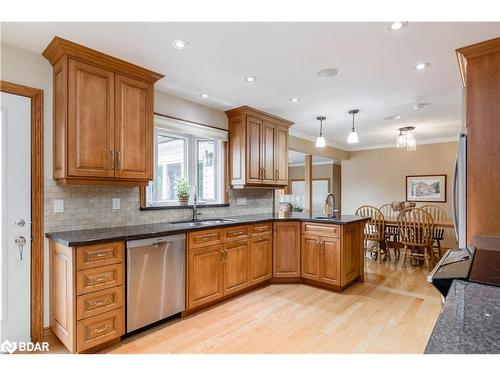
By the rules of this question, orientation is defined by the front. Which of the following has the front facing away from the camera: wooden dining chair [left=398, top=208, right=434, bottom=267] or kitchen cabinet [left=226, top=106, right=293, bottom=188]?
the wooden dining chair

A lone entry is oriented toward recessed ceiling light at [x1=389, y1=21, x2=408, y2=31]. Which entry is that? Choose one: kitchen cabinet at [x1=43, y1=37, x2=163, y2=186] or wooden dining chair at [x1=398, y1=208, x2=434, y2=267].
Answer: the kitchen cabinet

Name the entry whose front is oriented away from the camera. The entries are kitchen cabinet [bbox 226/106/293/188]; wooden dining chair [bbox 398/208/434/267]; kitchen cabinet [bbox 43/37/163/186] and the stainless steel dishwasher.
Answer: the wooden dining chair

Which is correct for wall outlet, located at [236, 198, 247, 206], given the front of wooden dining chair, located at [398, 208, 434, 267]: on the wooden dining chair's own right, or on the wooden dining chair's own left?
on the wooden dining chair's own left

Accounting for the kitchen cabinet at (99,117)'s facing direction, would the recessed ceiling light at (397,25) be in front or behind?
in front

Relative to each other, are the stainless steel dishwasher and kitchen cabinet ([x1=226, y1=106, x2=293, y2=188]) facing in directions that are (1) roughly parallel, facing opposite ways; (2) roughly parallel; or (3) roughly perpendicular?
roughly parallel

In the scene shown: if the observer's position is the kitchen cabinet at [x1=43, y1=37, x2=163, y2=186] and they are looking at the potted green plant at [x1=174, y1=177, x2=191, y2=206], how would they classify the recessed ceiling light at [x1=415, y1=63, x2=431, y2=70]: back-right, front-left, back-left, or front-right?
front-right

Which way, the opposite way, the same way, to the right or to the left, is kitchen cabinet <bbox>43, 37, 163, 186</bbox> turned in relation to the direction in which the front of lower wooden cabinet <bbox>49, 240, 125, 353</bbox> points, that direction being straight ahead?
the same way

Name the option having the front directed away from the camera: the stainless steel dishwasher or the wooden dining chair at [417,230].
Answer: the wooden dining chair

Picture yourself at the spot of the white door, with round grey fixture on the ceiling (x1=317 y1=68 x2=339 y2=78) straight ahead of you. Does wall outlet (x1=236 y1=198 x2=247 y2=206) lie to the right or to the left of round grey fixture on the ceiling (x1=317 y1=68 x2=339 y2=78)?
left

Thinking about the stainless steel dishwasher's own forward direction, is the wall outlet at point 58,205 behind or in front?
behind

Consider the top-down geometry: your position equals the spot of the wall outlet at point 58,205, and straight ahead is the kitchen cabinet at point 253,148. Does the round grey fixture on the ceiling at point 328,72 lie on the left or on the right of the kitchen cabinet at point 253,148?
right

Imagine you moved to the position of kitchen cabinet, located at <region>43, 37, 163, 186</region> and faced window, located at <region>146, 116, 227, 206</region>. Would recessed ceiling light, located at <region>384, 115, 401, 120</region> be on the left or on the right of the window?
right

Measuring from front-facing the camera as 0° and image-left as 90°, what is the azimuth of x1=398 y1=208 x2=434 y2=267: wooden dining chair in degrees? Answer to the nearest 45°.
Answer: approximately 180°

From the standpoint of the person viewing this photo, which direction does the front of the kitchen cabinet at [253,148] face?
facing the viewer and to the right of the viewer
